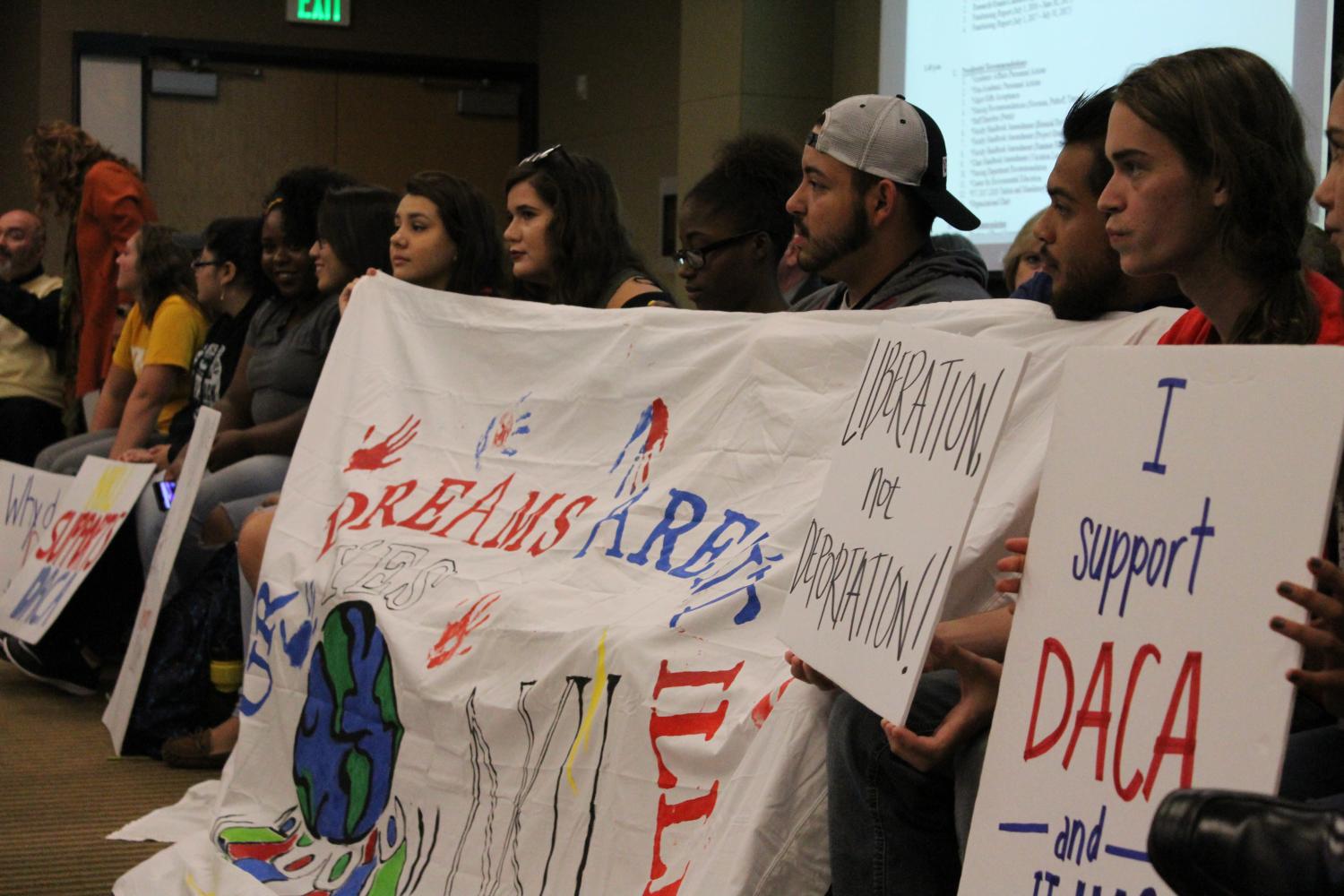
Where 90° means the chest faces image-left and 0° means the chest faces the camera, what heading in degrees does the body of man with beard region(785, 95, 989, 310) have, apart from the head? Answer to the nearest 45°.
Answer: approximately 90°

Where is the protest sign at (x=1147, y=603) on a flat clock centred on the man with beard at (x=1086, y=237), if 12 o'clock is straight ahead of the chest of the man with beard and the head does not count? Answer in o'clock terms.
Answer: The protest sign is roughly at 9 o'clock from the man with beard.

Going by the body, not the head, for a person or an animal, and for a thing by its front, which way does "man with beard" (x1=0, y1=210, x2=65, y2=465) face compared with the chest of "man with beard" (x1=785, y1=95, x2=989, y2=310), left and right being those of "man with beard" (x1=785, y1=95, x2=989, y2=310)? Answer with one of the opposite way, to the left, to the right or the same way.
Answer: to the left

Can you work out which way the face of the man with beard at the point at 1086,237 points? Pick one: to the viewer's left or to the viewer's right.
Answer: to the viewer's left

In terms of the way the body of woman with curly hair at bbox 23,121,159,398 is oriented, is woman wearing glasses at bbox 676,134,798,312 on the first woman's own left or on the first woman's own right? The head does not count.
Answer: on the first woman's own left

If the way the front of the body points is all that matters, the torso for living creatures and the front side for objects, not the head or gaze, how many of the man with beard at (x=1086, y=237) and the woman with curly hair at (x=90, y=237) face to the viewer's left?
2

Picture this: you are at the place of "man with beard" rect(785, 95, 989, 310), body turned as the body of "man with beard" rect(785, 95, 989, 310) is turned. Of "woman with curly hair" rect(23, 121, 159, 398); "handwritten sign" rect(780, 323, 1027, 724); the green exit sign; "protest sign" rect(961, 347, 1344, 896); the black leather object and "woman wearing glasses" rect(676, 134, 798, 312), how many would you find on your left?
3

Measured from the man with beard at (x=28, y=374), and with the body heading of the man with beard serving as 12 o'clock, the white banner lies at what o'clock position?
The white banner is roughly at 10 o'clock from the man with beard.

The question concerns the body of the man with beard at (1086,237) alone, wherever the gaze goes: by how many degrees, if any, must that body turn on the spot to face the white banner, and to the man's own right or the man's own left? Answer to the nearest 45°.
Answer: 0° — they already face it

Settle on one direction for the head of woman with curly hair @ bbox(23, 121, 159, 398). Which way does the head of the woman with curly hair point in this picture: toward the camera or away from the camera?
away from the camera

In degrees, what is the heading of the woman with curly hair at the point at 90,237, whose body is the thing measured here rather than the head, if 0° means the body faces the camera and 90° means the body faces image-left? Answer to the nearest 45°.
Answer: approximately 90°

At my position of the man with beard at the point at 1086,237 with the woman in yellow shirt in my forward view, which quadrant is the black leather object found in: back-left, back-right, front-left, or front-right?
back-left

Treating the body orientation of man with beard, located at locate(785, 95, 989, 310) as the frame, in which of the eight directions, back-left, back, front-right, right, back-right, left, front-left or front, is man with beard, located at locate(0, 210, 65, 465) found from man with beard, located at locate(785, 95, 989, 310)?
front-right

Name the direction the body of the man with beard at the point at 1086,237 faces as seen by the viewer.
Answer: to the viewer's left
